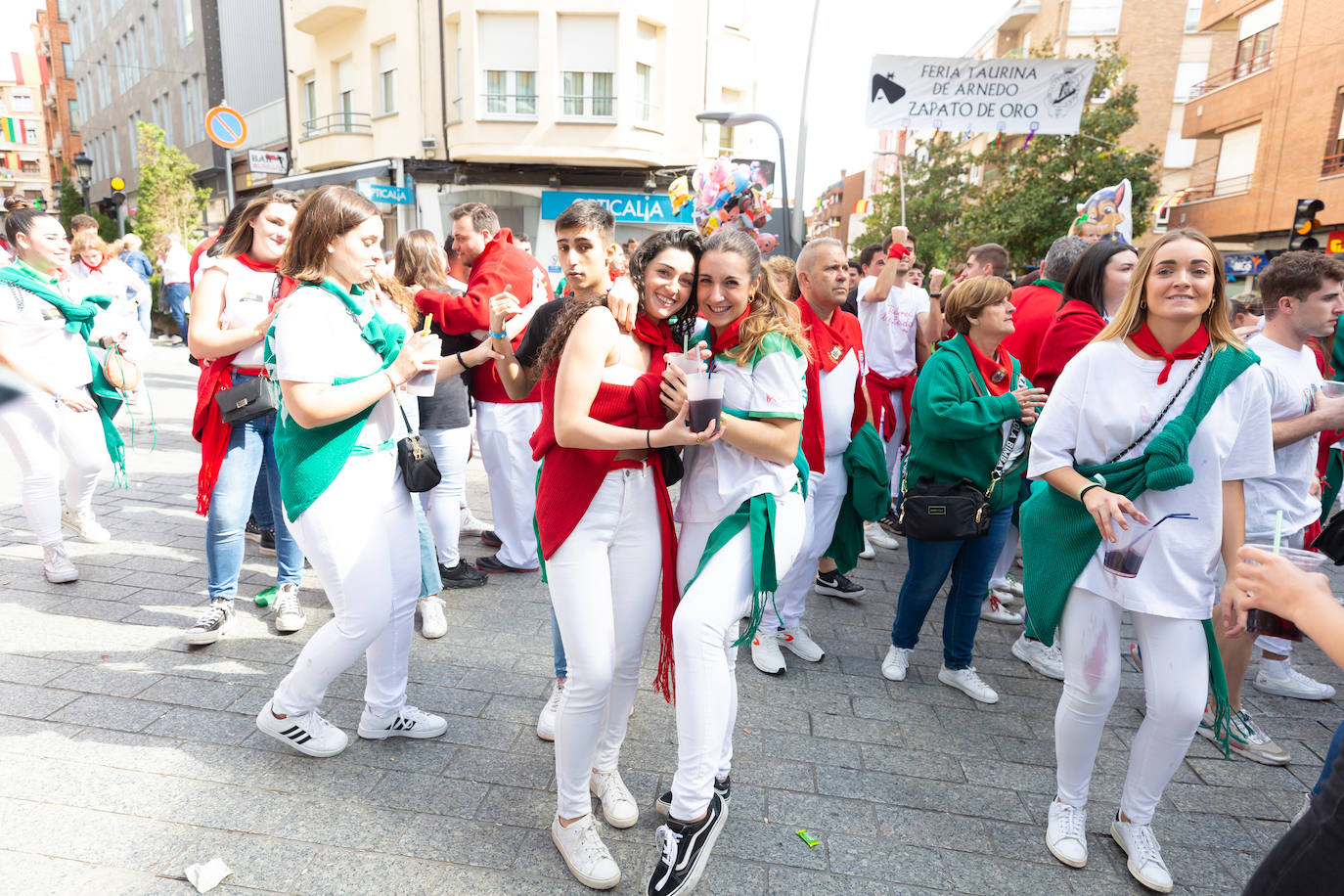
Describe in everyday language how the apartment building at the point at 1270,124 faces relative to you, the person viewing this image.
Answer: facing the viewer and to the left of the viewer

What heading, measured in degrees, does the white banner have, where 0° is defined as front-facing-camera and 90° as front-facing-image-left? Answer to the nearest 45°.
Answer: approximately 0°

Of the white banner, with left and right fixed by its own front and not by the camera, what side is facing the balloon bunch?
right

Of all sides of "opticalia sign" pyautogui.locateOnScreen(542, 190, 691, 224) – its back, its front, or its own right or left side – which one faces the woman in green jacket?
front

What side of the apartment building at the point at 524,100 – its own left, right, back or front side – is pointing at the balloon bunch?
front

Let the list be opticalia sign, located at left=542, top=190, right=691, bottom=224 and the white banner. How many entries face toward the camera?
2

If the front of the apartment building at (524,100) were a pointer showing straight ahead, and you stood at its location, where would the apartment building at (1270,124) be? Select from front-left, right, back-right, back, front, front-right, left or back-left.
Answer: left

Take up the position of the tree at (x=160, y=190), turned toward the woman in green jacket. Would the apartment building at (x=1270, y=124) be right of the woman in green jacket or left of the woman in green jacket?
left

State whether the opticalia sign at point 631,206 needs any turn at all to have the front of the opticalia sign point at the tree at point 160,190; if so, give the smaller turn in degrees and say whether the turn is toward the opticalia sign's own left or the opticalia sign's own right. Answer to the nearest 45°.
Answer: approximately 90° to the opticalia sign's own right

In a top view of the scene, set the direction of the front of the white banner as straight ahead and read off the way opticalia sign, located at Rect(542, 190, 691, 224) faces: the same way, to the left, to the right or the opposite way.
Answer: the same way

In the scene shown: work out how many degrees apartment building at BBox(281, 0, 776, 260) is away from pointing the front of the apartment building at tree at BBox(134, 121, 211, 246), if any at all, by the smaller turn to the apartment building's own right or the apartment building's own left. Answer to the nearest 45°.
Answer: approximately 135° to the apartment building's own right

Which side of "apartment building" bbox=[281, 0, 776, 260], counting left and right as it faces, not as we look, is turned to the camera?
front

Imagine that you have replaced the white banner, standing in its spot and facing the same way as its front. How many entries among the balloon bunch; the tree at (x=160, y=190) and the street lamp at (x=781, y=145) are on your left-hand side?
0

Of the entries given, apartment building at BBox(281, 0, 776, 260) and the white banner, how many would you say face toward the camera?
2

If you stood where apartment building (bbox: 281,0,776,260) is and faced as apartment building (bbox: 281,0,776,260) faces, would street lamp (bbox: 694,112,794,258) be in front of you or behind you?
in front
